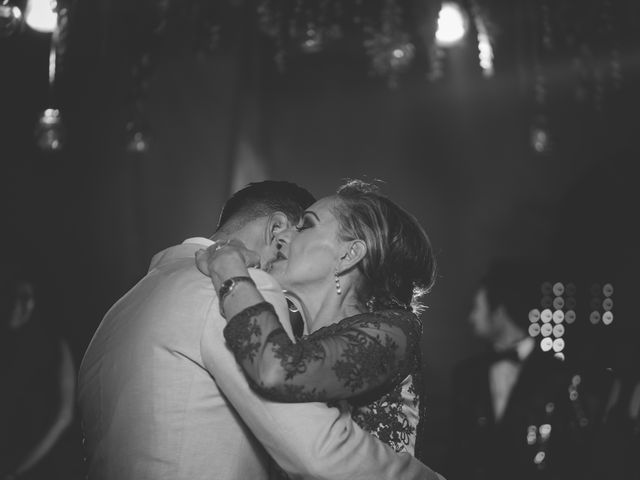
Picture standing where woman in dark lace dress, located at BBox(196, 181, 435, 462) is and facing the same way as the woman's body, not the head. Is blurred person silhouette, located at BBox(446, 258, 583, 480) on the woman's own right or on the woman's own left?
on the woman's own right

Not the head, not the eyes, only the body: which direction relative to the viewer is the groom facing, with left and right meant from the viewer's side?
facing away from the viewer and to the right of the viewer

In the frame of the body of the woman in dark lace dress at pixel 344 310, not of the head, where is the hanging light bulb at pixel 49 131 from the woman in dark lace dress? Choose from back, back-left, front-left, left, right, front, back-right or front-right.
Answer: front-right

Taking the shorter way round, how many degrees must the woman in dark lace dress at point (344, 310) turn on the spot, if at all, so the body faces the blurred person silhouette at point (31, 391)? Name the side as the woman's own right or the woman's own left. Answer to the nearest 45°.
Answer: approximately 45° to the woman's own right

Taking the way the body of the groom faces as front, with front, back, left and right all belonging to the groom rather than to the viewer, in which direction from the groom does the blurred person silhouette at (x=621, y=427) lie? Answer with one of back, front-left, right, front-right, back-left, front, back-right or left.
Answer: front

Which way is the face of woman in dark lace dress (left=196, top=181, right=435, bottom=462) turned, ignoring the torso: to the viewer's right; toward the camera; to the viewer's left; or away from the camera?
to the viewer's left

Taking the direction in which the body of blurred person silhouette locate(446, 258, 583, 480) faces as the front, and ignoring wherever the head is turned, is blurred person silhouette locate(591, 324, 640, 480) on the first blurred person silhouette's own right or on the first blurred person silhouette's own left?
on the first blurred person silhouette's own left

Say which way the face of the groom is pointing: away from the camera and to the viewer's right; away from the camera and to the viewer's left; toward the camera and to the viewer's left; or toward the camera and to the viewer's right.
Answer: away from the camera and to the viewer's right

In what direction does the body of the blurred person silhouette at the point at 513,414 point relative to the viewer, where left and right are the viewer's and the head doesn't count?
facing the viewer and to the left of the viewer

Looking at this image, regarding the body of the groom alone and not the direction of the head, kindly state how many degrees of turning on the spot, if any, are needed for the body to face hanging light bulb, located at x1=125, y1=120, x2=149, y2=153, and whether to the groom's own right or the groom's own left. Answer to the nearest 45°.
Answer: approximately 45° to the groom's own left

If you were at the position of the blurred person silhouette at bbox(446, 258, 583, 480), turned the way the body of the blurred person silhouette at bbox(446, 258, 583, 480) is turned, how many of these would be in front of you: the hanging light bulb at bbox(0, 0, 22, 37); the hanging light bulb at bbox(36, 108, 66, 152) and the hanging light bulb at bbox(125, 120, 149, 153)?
3

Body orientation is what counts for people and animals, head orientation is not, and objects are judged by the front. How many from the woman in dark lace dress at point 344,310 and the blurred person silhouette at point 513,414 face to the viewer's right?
0

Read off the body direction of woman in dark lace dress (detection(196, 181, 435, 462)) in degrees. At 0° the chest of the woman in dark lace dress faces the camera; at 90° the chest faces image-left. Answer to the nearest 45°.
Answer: approximately 90°
